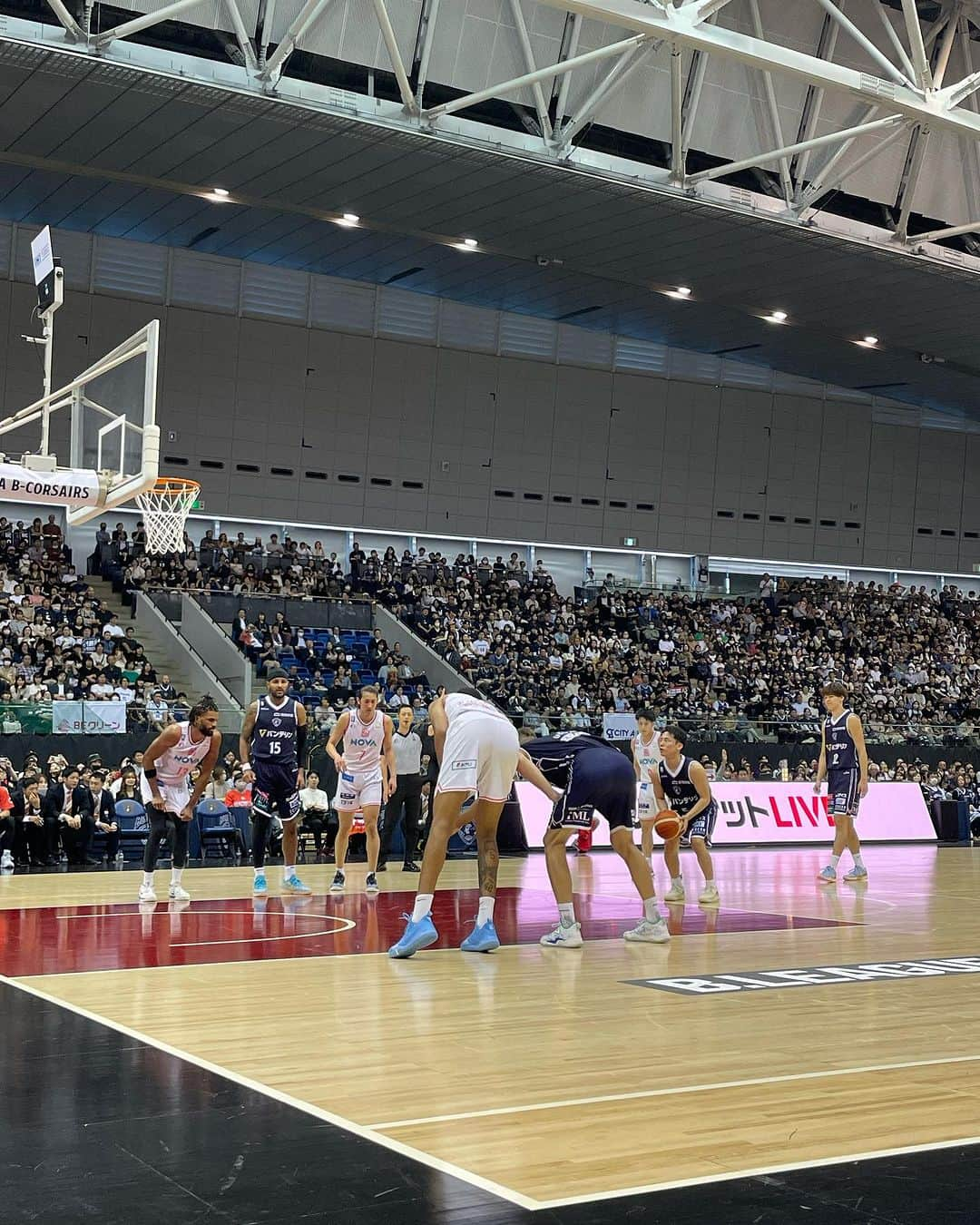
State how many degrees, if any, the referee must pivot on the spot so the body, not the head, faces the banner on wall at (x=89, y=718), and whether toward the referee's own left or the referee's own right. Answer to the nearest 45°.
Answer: approximately 135° to the referee's own right

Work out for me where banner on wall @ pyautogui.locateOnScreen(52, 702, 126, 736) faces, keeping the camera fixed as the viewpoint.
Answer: facing the viewer

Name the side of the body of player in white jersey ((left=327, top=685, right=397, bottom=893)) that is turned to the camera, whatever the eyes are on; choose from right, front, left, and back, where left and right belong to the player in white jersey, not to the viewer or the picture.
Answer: front

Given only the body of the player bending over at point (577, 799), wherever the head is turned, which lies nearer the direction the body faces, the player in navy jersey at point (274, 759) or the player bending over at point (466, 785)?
the player in navy jersey

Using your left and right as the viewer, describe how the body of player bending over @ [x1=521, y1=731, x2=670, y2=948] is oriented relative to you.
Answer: facing away from the viewer and to the left of the viewer

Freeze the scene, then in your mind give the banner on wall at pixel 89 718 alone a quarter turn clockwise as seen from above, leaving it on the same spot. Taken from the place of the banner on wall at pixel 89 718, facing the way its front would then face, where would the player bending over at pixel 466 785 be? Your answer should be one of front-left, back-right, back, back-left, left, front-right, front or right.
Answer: left

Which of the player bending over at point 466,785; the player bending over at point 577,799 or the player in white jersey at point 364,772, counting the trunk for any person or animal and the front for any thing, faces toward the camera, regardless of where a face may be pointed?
the player in white jersey

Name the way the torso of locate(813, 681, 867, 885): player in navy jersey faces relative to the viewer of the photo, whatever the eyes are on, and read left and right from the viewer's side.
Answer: facing the viewer and to the left of the viewer

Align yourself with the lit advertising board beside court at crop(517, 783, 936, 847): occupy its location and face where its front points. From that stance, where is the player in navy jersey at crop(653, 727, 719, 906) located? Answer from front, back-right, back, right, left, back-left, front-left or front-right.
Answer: front

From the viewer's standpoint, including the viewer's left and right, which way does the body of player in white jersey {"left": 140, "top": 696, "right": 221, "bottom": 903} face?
facing the viewer and to the right of the viewer

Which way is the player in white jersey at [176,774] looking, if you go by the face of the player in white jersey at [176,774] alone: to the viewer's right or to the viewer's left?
to the viewer's right

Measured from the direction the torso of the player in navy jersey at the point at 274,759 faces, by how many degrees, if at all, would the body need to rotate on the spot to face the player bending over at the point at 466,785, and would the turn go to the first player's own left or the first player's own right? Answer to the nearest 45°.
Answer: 0° — they already face them
